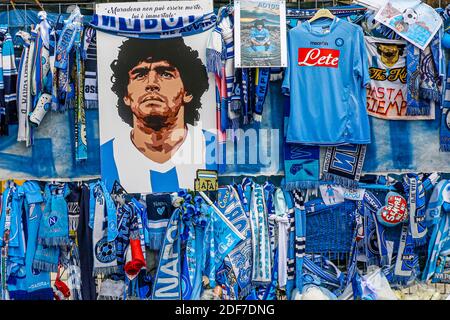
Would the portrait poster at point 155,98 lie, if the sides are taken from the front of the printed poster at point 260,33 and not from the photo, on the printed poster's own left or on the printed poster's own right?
on the printed poster's own right

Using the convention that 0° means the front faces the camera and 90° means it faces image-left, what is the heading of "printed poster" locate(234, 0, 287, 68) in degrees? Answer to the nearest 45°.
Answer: approximately 0°

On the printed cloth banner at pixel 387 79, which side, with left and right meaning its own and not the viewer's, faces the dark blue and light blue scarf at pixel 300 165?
right

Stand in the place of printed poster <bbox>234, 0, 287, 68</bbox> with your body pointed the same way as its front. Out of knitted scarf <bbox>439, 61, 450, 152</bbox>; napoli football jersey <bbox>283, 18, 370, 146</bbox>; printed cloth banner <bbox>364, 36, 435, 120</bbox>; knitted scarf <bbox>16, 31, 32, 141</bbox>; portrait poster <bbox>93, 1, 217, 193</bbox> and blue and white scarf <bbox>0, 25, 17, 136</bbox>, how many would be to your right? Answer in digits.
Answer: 3

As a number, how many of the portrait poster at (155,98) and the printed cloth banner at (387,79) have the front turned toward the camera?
2

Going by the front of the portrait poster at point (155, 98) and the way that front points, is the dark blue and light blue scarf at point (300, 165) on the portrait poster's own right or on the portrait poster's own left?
on the portrait poster's own left

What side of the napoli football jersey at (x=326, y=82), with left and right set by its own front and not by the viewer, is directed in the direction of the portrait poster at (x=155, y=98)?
right

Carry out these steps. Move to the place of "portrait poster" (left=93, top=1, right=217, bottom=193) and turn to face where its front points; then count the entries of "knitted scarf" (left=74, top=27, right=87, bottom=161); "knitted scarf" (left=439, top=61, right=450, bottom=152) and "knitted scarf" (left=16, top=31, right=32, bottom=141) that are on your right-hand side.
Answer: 2

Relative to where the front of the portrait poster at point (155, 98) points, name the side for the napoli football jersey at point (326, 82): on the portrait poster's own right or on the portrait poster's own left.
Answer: on the portrait poster's own left
